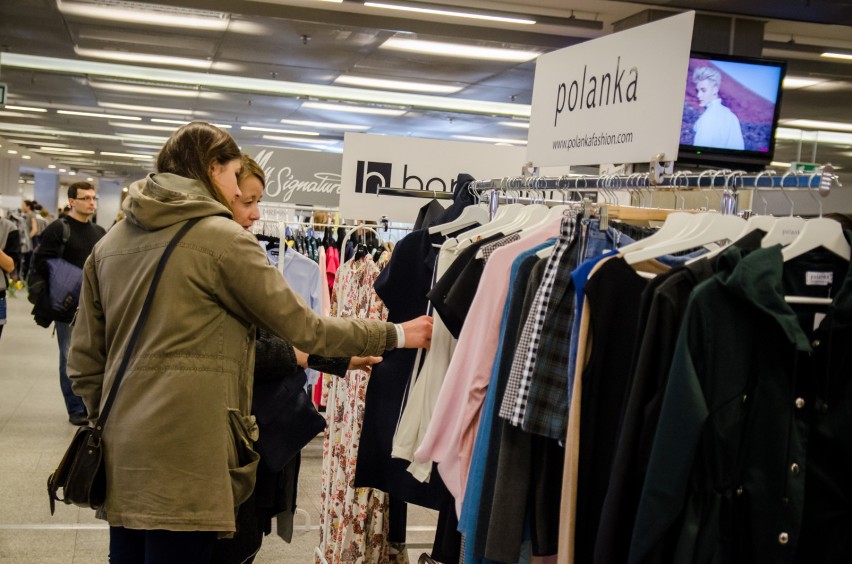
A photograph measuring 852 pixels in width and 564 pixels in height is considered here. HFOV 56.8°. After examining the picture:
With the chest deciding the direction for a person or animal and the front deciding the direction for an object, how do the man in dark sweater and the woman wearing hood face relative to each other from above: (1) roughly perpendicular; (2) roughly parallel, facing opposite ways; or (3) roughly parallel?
roughly perpendicular

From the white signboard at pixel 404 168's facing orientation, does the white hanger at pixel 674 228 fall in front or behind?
in front

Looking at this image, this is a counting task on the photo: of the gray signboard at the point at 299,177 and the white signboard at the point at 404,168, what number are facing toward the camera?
2

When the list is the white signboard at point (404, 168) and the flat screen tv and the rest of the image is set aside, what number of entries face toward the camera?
2

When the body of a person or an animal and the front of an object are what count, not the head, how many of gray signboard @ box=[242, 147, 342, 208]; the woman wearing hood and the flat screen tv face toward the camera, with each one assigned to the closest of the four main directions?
2

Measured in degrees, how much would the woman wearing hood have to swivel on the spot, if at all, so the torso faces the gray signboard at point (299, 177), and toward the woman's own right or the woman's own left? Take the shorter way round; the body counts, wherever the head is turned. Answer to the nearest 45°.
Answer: approximately 45° to the woman's own left

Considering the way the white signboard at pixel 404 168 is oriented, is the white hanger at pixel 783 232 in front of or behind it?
in front

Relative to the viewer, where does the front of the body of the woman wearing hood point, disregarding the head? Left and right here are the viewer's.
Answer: facing away from the viewer and to the right of the viewer
